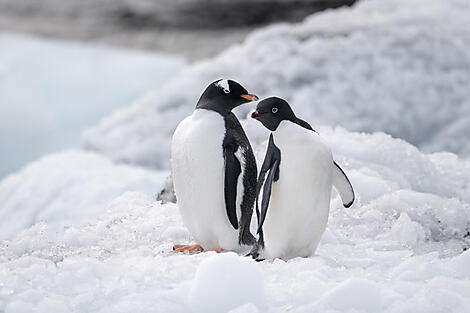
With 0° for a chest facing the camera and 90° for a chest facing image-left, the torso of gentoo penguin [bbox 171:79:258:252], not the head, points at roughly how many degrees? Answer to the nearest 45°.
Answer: approximately 45°
